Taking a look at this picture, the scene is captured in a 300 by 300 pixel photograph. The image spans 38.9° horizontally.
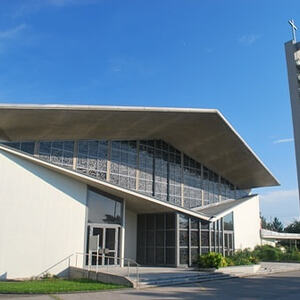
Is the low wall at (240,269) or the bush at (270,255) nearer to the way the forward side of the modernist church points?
the low wall

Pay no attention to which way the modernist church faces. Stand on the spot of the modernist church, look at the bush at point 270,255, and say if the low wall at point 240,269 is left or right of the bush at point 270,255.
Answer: right

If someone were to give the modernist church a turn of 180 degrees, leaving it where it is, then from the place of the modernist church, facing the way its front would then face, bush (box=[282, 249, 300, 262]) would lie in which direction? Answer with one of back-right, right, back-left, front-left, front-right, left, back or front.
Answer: right

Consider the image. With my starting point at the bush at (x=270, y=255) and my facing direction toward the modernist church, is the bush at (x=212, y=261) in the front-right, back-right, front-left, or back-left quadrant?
front-left

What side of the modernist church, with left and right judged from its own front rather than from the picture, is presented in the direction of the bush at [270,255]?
left

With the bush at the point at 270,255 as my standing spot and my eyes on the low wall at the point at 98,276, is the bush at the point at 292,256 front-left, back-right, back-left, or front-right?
back-left

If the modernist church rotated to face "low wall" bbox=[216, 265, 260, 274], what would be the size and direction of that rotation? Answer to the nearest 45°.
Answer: approximately 45° to its left
